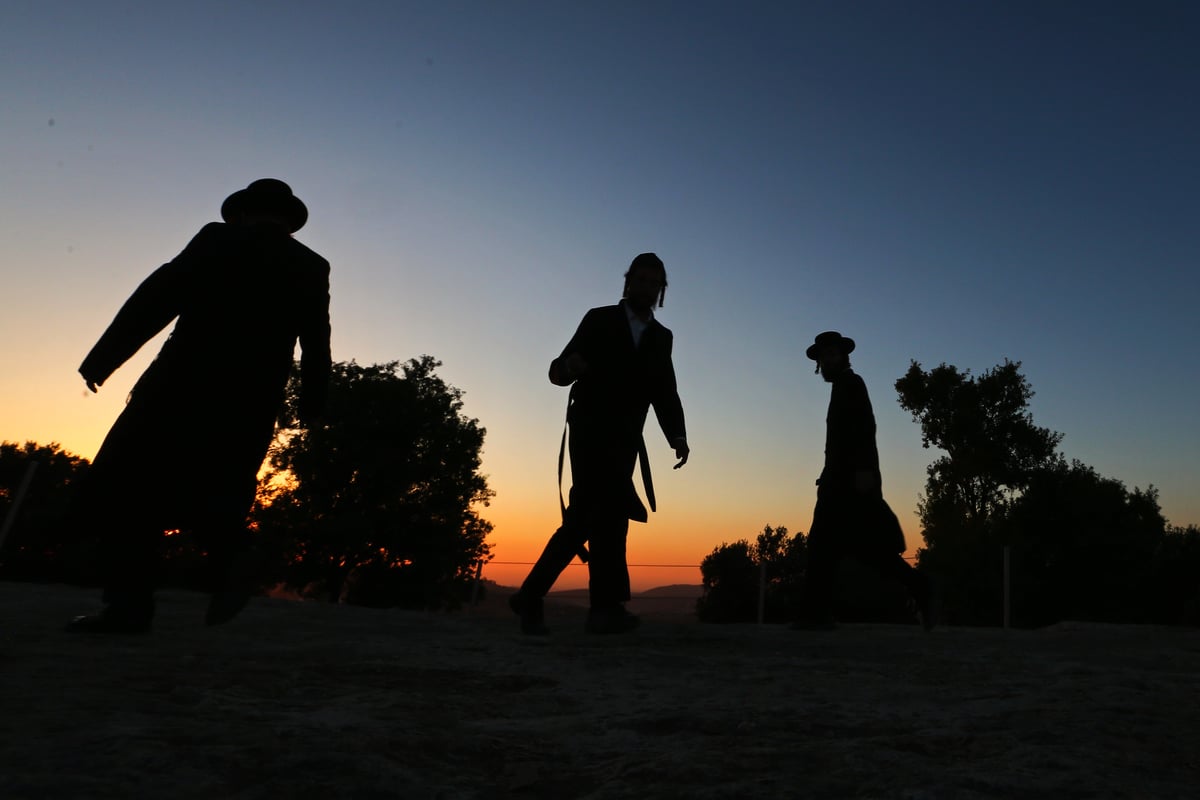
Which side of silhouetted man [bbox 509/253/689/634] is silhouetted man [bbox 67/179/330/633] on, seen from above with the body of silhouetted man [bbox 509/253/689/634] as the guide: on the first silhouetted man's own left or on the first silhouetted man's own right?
on the first silhouetted man's own right

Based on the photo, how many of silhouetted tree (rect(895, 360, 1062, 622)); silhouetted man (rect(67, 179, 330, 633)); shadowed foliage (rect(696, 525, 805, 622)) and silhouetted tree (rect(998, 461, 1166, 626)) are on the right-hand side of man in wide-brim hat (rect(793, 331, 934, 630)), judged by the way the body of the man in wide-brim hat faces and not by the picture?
3

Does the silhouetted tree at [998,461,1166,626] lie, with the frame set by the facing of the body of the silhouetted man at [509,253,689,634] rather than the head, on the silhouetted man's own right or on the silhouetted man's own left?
on the silhouetted man's own left

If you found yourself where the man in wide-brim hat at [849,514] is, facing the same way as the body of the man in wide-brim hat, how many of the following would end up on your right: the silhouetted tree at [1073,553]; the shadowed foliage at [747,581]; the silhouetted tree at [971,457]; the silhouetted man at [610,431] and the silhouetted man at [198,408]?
3

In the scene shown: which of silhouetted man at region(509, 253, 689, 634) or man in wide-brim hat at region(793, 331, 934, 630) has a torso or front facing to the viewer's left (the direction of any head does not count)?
the man in wide-brim hat

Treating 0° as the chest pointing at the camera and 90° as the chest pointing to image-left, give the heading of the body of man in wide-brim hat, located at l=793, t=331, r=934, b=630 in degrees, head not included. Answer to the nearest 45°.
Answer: approximately 90°

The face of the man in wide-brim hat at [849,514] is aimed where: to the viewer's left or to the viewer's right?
to the viewer's left

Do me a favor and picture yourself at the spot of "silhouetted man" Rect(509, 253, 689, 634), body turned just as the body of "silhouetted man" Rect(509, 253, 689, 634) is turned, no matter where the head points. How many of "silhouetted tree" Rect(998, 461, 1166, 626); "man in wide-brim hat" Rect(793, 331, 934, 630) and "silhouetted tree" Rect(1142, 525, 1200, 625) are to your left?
3
